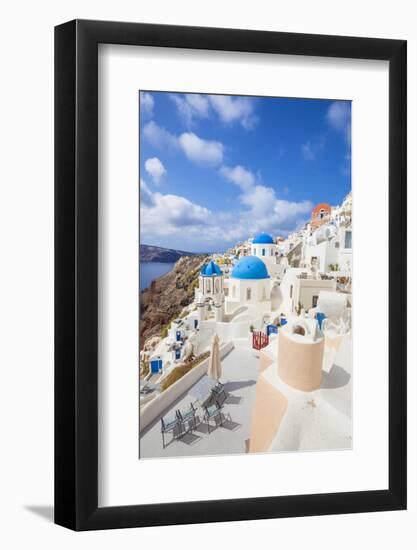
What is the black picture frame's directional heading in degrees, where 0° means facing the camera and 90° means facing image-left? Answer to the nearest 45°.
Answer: approximately 315°
